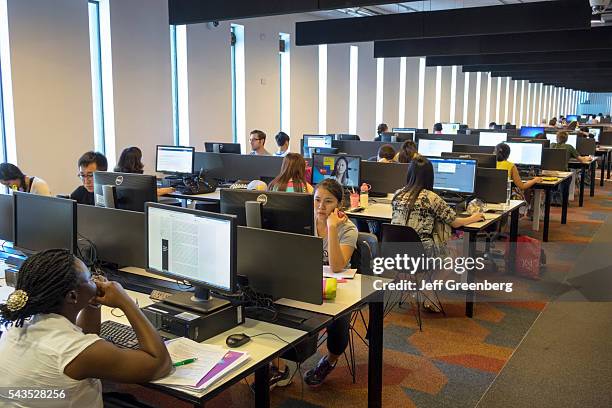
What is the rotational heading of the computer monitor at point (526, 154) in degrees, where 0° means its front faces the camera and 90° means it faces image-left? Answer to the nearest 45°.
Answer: approximately 45°

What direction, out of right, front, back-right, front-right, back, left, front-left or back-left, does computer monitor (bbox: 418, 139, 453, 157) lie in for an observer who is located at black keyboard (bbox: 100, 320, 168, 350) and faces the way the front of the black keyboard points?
back

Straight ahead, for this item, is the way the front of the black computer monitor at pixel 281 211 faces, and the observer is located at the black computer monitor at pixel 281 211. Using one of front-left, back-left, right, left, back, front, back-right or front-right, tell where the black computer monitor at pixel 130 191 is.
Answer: left

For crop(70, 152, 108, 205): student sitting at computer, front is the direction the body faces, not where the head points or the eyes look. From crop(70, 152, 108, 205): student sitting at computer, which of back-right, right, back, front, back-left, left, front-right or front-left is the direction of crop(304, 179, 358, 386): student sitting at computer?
front-left

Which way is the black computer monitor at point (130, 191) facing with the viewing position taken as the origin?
facing away from the viewer and to the right of the viewer

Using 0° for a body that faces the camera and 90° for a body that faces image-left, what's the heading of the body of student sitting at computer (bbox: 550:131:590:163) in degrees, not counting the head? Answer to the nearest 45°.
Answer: approximately 225°

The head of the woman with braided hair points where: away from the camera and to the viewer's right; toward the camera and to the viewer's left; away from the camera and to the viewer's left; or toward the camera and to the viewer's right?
away from the camera and to the viewer's right
